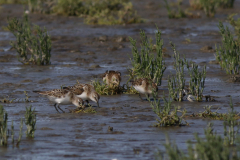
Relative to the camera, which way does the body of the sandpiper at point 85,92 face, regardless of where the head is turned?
to the viewer's right

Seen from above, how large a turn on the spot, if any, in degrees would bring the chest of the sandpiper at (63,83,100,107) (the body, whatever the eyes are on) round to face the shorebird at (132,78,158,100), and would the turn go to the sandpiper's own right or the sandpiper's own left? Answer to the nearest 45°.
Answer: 0° — it already faces it

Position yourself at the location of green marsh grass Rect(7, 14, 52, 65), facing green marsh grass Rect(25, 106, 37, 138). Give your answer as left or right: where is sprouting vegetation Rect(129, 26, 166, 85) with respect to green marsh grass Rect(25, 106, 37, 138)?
left

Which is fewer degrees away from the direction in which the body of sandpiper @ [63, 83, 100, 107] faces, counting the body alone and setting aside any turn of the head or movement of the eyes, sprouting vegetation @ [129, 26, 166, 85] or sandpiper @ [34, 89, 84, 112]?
the sprouting vegetation

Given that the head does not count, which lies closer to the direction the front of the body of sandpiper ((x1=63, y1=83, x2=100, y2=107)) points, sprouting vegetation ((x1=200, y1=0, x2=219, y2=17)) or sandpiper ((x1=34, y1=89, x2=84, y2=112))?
the sprouting vegetation

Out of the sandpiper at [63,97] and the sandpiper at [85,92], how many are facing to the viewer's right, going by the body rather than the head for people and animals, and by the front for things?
2

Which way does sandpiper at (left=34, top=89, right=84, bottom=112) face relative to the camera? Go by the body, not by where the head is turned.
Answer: to the viewer's right

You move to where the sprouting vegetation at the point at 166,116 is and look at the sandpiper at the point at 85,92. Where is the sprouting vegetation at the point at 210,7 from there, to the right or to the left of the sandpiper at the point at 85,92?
right
